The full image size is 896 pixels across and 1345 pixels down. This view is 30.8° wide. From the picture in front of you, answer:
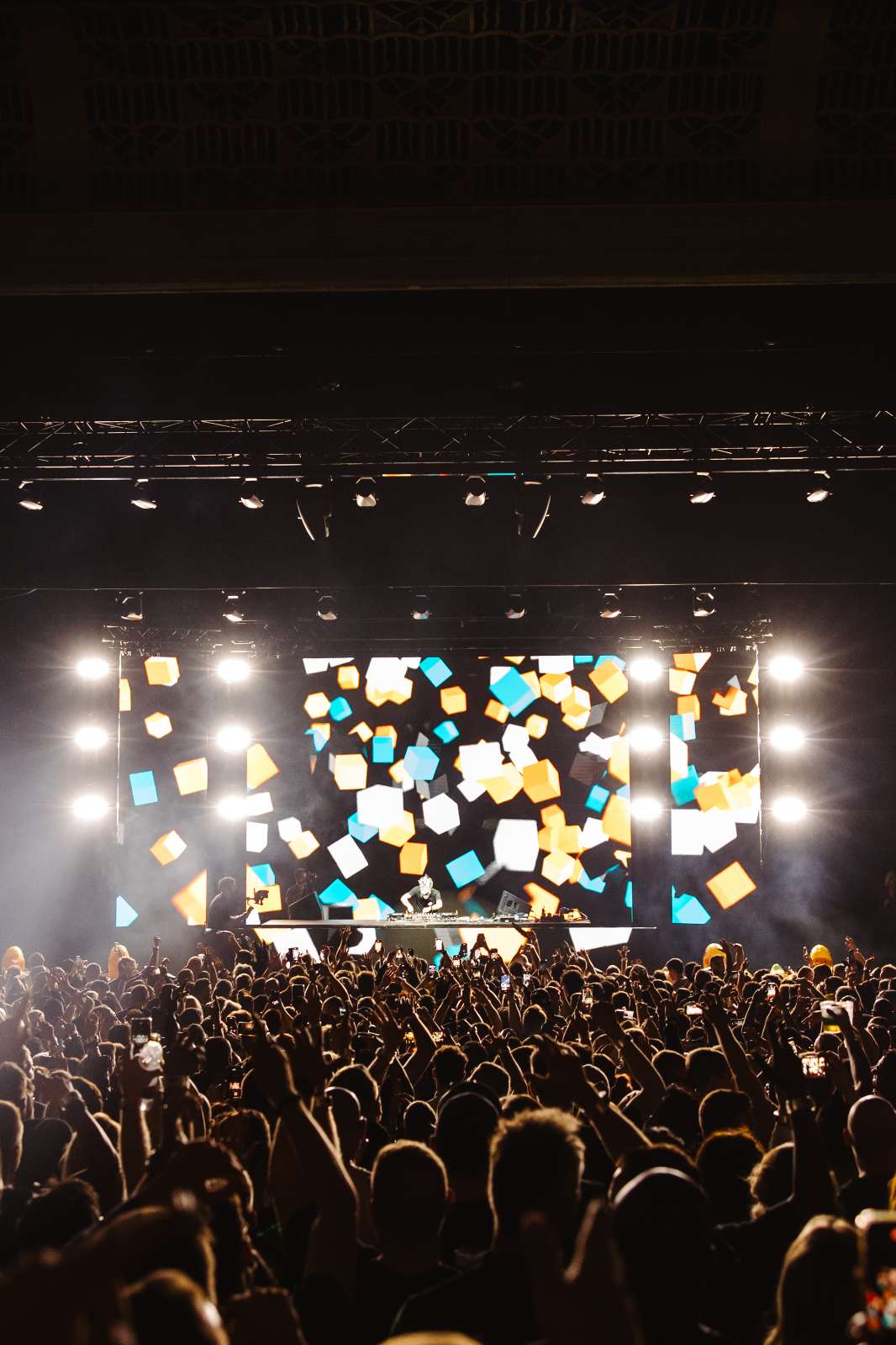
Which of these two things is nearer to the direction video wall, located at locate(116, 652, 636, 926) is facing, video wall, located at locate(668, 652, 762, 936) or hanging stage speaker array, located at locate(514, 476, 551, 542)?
the hanging stage speaker array
